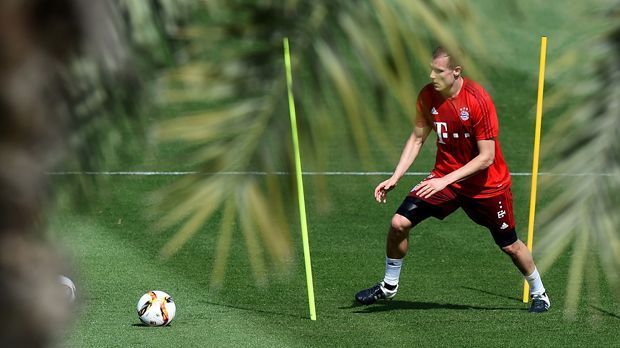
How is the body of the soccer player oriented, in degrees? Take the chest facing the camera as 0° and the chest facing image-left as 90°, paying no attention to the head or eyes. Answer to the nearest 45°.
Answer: approximately 45°
